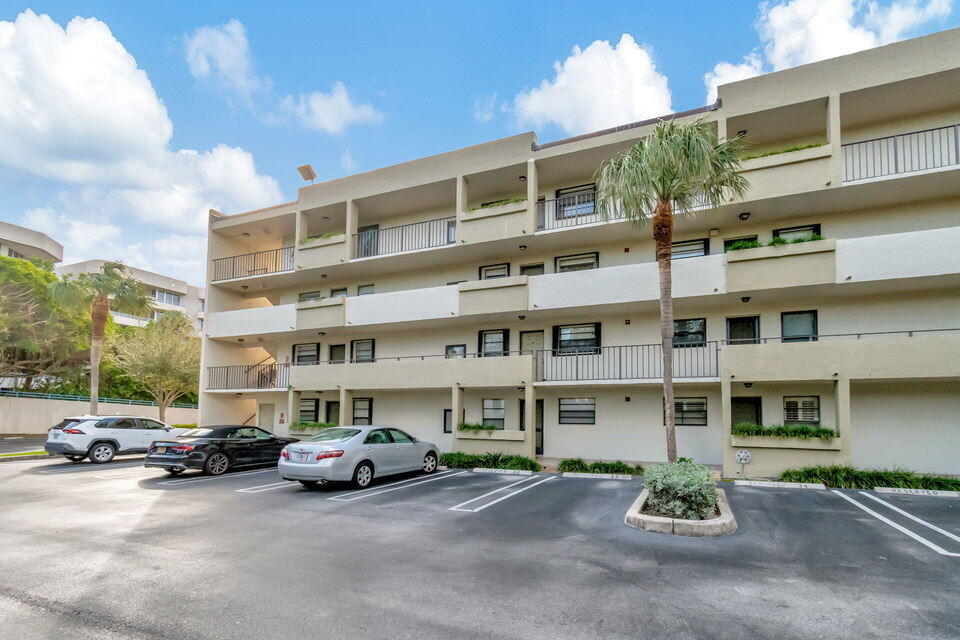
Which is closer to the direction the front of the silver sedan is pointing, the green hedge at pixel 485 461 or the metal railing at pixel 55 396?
the green hedge

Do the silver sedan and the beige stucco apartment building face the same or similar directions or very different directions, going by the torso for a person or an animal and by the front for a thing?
very different directions

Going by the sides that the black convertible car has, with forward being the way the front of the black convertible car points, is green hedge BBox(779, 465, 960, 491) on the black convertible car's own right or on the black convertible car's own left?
on the black convertible car's own right

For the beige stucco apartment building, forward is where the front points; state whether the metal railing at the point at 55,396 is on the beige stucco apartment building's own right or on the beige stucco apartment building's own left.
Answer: on the beige stucco apartment building's own right

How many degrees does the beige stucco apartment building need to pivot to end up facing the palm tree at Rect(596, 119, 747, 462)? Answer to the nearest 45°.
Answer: approximately 45° to its left

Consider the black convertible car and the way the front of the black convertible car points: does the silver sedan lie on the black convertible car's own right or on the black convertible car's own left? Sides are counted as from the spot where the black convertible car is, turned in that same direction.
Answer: on the black convertible car's own right

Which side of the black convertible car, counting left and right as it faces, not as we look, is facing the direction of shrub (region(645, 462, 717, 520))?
right

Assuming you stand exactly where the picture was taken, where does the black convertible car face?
facing away from the viewer and to the right of the viewer
